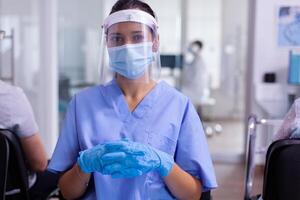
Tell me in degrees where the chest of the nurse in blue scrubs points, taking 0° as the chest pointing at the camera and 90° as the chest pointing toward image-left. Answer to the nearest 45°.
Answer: approximately 0°
